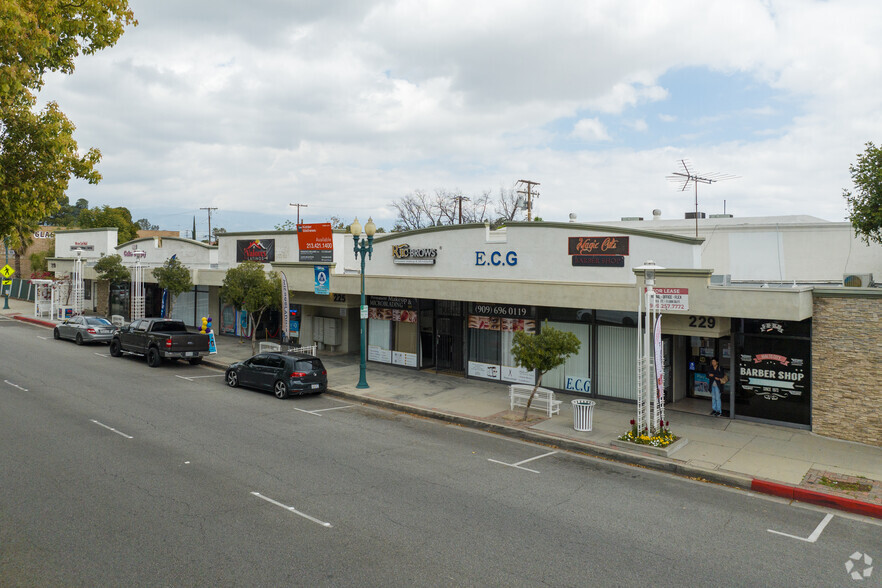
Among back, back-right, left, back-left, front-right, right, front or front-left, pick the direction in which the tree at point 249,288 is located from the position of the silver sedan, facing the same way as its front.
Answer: back

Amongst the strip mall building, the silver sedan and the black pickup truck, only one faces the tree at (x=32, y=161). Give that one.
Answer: the strip mall building

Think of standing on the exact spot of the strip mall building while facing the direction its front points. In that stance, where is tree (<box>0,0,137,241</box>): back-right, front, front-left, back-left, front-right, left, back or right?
front

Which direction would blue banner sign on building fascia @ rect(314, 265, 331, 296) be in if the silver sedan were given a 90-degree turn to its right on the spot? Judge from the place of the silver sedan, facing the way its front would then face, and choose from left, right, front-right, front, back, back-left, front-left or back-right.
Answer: right

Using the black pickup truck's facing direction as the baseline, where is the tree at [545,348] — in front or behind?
behind

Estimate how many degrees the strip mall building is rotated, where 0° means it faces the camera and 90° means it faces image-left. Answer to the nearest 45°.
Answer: approximately 45°

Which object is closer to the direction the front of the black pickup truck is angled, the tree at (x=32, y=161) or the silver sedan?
the silver sedan

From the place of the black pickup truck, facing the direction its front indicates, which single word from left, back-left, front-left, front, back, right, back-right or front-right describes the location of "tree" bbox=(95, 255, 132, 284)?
front-right

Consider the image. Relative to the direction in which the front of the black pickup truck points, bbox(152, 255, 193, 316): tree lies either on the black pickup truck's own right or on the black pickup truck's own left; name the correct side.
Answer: on the black pickup truck's own right

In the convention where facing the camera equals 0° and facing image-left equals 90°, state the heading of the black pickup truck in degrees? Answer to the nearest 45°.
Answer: approximately 135°

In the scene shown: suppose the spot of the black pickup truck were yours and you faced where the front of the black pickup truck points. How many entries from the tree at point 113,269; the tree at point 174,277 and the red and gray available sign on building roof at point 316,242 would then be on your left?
0

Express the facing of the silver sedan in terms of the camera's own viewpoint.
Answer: facing away from the viewer and to the left of the viewer

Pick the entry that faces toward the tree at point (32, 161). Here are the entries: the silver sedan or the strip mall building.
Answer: the strip mall building

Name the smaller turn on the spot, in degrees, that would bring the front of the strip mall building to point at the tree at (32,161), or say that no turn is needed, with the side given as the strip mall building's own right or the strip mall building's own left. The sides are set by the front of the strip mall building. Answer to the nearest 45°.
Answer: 0° — it already faces it

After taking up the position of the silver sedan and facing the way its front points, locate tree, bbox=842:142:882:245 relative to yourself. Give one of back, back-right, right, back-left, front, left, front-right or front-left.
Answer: back

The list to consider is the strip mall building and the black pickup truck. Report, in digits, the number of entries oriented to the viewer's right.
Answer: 0

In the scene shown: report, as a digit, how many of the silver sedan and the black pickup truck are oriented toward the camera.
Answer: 0
